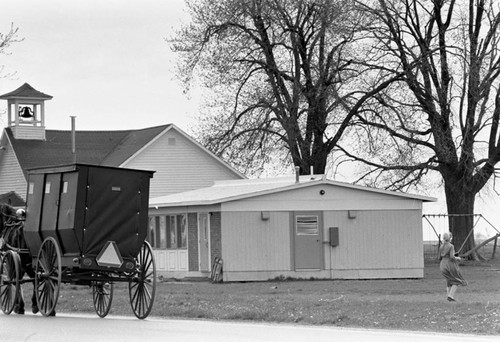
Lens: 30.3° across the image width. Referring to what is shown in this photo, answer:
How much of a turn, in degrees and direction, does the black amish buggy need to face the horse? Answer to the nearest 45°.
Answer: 0° — it already faces it

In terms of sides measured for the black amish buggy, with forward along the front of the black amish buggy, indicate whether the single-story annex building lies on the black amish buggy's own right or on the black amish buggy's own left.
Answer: on the black amish buggy's own right

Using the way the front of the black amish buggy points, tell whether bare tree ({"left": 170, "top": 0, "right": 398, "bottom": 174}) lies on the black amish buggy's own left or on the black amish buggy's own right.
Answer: on the black amish buggy's own right

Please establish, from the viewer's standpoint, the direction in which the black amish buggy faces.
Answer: facing away from the viewer and to the left of the viewer

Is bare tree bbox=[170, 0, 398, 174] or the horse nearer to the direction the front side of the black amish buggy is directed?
the horse

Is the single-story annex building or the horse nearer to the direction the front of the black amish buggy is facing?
the horse
